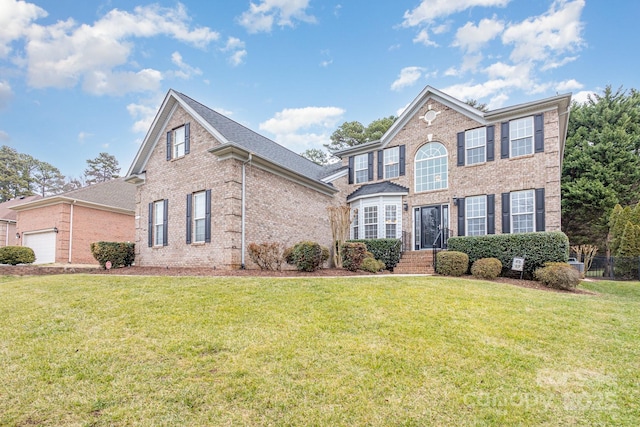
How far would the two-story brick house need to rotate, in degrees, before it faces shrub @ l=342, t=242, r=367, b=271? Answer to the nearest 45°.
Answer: approximately 45° to its left

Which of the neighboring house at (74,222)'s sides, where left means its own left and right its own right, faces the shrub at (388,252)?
left

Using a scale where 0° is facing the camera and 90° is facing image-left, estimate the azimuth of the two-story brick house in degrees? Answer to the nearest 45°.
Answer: approximately 45°

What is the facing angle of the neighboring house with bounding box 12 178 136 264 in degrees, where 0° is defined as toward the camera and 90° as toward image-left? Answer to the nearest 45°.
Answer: approximately 45°

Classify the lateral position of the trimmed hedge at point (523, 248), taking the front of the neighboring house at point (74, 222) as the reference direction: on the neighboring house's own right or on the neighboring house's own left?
on the neighboring house's own left

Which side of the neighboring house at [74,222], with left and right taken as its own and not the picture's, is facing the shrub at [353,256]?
left
